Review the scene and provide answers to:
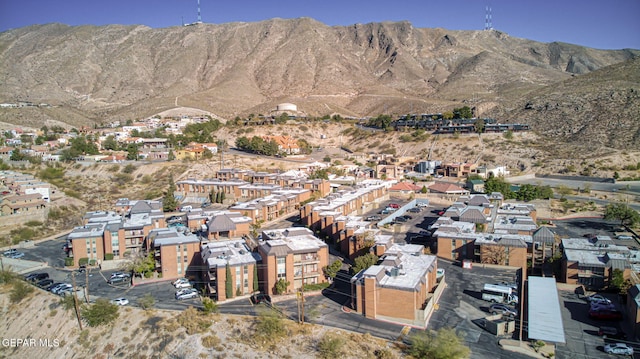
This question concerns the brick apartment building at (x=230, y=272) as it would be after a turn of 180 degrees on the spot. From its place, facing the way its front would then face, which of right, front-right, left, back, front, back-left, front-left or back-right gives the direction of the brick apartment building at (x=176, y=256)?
front-left

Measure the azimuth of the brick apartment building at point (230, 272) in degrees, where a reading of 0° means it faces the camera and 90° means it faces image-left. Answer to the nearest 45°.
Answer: approximately 0°

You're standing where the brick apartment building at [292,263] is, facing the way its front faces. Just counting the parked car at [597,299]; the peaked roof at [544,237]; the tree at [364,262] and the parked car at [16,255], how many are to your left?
3

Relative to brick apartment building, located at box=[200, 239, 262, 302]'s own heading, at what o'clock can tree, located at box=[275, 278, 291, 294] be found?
The tree is roughly at 10 o'clock from the brick apartment building.

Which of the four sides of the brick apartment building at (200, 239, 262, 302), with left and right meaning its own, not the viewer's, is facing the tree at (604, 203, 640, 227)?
left

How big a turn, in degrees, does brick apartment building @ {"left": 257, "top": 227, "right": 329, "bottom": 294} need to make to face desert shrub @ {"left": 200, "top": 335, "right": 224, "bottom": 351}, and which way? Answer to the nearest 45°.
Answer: approximately 45° to its right

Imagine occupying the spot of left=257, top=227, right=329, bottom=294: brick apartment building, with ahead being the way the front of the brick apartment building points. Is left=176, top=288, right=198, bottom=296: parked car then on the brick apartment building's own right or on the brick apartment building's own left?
on the brick apartment building's own right

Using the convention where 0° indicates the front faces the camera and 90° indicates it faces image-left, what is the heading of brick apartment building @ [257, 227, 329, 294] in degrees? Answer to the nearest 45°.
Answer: approximately 0°

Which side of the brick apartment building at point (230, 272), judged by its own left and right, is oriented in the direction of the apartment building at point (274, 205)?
back

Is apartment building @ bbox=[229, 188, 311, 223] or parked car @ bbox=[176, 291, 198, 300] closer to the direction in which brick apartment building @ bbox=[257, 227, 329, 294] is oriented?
the parked car

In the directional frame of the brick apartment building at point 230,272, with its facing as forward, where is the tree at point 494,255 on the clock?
The tree is roughly at 9 o'clock from the brick apartment building.
